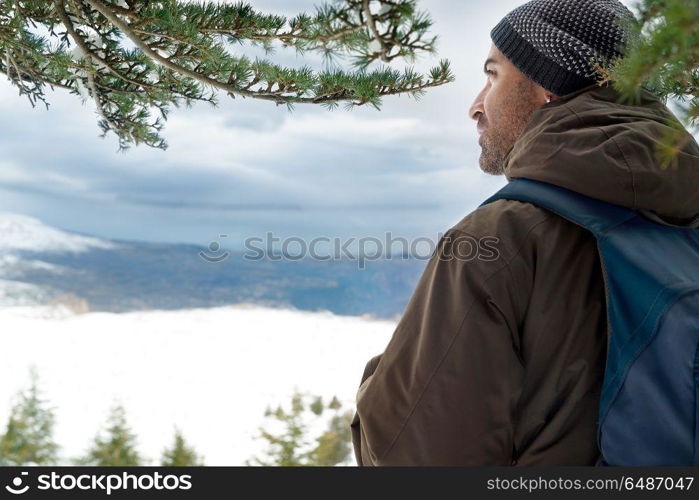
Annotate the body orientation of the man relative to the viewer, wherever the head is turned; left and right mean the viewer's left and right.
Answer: facing away from the viewer and to the left of the viewer

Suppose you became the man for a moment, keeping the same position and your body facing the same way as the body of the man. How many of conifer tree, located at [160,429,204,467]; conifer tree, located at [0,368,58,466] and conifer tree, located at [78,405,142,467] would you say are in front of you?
3

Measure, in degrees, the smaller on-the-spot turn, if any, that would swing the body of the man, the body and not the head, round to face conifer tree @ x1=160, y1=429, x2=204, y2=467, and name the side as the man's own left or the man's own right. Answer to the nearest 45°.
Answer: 0° — they already face it

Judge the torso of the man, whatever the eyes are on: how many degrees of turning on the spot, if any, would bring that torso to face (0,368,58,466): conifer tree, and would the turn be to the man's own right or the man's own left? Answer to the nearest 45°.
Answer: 0° — they already face it
